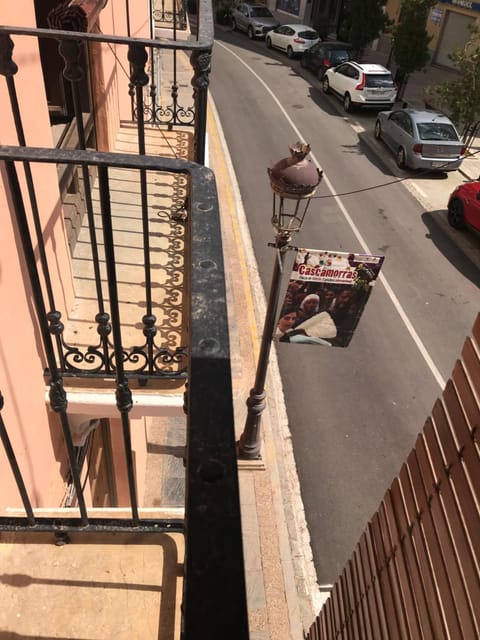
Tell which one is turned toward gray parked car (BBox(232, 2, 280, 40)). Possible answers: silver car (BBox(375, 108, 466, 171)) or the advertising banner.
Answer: the silver car

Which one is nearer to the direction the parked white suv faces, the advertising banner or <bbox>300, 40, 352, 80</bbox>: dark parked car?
the dark parked car

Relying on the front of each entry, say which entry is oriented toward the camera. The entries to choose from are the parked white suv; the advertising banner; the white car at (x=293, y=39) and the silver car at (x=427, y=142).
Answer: the advertising banner

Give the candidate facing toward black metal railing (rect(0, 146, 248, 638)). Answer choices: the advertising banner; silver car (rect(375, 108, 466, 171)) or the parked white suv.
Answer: the advertising banner

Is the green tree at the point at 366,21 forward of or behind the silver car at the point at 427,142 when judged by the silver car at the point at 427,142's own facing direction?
forward

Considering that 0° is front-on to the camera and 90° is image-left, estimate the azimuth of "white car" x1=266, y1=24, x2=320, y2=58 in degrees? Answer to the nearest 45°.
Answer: approximately 135°

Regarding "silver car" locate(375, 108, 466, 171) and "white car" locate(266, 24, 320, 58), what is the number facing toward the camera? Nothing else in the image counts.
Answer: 0

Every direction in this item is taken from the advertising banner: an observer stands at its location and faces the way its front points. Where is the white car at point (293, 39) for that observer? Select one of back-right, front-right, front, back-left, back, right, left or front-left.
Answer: back

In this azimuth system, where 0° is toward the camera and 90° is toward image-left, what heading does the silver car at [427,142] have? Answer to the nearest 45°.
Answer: approximately 135°

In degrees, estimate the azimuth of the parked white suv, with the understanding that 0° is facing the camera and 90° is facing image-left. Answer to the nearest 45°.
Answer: approximately 135°

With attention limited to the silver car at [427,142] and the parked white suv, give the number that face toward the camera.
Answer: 0

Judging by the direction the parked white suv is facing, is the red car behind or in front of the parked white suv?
behind

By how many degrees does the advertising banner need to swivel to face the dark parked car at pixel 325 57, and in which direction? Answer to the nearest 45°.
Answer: approximately 180°

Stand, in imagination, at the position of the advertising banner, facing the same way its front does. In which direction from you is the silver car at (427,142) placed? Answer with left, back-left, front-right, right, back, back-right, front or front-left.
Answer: back

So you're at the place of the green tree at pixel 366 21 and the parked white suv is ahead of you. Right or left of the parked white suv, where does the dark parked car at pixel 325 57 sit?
right
